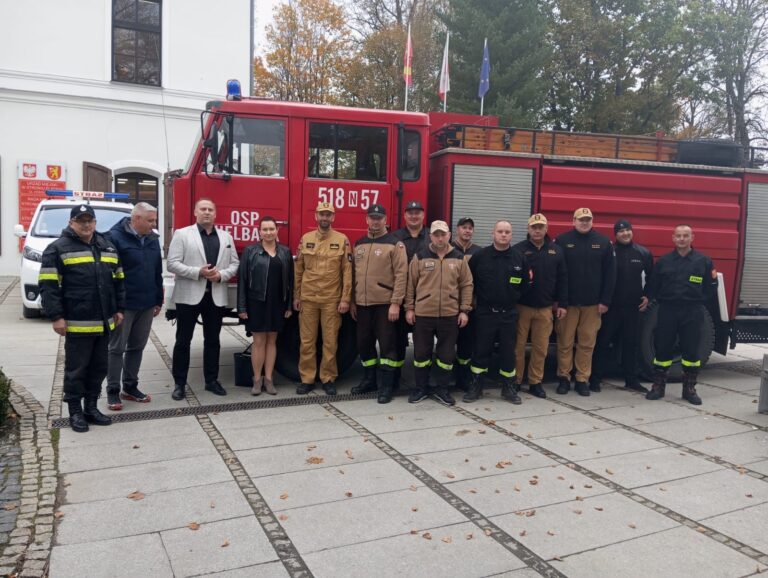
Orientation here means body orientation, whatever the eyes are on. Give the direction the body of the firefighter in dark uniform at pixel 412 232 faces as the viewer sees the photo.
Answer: toward the camera

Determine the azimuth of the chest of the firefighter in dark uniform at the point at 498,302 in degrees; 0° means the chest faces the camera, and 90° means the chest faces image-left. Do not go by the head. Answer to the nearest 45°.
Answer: approximately 0°

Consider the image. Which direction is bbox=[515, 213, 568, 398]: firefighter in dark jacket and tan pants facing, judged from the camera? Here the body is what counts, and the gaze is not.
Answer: toward the camera

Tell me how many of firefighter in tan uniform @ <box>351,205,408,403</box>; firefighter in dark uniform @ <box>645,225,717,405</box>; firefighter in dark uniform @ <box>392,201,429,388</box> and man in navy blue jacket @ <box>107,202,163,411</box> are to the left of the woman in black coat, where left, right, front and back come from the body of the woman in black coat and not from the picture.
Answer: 3

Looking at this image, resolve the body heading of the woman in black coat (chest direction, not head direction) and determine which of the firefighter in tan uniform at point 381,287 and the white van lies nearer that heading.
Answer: the firefighter in tan uniform

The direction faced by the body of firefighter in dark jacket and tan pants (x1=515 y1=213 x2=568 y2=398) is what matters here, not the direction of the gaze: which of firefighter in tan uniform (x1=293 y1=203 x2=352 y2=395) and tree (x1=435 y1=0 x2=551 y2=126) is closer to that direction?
the firefighter in tan uniform

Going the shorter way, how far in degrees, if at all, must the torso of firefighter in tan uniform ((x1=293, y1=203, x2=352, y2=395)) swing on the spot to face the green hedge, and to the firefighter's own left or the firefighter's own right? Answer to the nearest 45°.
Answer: approximately 45° to the firefighter's own right

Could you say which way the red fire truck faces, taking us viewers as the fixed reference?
facing to the left of the viewer

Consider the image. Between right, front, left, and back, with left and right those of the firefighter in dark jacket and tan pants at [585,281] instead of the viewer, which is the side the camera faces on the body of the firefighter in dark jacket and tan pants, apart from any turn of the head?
front

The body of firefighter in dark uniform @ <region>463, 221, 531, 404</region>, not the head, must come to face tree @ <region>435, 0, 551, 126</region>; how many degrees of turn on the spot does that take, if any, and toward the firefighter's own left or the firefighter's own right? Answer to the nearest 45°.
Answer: approximately 180°

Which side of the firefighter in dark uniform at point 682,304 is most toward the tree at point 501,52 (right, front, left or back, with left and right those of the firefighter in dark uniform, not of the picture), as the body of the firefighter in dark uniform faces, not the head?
back
